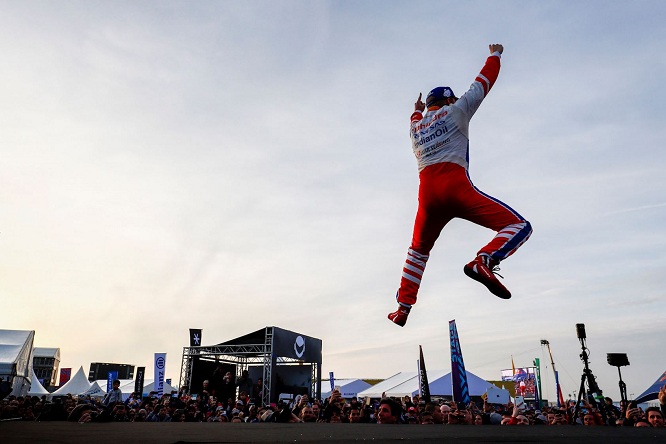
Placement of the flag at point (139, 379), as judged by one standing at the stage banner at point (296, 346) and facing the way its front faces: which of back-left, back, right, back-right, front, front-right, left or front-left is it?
back-right

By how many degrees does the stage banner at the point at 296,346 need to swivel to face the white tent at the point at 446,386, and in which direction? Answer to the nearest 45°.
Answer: approximately 90° to its left

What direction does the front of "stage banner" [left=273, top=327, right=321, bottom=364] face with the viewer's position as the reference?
facing the viewer and to the right of the viewer

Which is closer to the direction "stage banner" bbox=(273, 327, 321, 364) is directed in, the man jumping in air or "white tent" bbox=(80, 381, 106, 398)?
the man jumping in air

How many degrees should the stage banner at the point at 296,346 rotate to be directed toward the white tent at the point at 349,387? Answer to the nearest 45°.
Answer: approximately 135° to its left

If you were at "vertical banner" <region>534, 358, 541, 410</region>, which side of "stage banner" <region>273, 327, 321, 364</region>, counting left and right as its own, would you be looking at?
left

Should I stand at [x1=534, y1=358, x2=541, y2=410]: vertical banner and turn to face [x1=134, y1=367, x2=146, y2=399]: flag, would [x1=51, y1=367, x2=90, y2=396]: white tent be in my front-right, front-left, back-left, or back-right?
front-right
